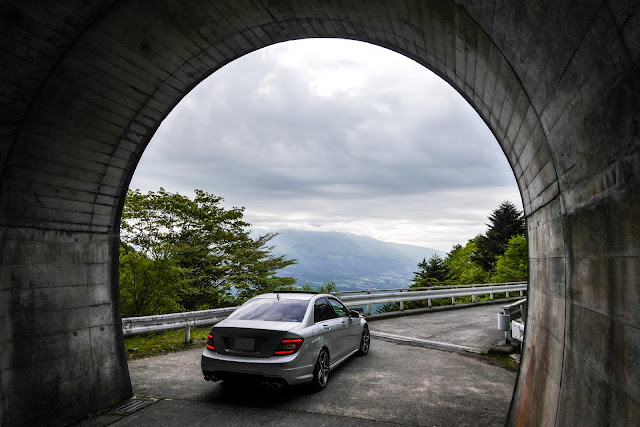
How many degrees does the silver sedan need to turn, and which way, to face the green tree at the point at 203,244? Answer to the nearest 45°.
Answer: approximately 45° to its left

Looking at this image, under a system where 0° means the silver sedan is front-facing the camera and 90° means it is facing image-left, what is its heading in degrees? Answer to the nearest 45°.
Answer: approximately 225°

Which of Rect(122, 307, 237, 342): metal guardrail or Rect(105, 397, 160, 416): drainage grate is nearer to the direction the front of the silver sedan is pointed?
the metal guardrail

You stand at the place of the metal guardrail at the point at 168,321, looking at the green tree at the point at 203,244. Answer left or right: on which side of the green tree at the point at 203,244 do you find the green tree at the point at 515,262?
right

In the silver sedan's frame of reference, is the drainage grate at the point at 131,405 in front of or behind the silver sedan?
behind

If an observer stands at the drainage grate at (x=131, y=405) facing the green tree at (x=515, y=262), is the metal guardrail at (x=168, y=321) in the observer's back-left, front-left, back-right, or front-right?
front-left

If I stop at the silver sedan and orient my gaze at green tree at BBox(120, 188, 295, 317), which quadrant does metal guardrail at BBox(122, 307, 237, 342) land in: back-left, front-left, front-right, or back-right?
front-left

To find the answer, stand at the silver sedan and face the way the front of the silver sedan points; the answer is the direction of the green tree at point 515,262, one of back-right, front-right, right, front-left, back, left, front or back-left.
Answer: front

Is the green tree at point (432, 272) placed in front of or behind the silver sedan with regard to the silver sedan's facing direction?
in front
